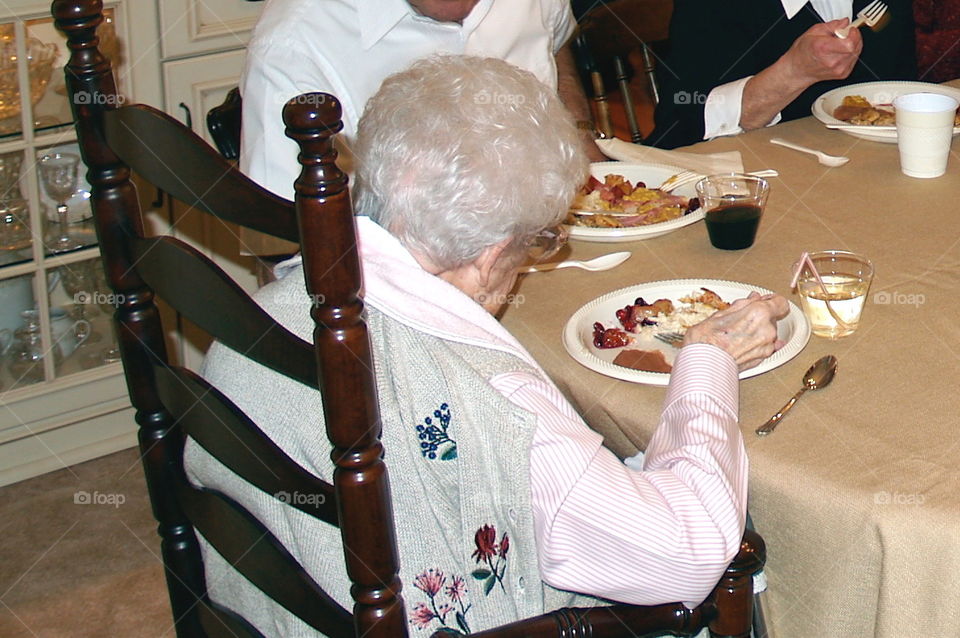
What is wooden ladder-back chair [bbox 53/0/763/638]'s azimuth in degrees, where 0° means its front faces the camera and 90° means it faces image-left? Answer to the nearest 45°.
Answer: approximately 225°

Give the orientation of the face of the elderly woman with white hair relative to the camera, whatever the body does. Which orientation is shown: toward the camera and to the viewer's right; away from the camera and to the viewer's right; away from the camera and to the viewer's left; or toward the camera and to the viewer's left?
away from the camera and to the viewer's right

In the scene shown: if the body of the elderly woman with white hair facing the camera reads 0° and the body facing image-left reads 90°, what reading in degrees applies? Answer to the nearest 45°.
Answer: approximately 225°

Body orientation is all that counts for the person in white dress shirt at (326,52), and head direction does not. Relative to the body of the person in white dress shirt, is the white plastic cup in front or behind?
in front

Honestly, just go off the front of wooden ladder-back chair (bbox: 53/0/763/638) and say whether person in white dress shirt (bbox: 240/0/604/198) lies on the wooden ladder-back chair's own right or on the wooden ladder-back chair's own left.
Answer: on the wooden ladder-back chair's own left

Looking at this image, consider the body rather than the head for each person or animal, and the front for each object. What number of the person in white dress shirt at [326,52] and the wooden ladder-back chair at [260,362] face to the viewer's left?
0

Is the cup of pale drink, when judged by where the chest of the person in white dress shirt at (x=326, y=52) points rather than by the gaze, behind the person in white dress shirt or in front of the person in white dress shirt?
in front

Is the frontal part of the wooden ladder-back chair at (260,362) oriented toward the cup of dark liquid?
yes

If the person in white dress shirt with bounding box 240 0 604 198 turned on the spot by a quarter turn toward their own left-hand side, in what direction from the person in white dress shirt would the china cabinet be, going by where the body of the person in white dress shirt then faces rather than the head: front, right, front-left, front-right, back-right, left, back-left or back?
left

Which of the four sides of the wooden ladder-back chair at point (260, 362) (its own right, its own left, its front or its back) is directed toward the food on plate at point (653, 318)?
front

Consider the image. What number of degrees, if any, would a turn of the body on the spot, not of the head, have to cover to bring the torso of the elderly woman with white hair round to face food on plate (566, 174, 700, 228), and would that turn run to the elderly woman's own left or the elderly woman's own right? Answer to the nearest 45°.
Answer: approximately 45° to the elderly woman's own left
